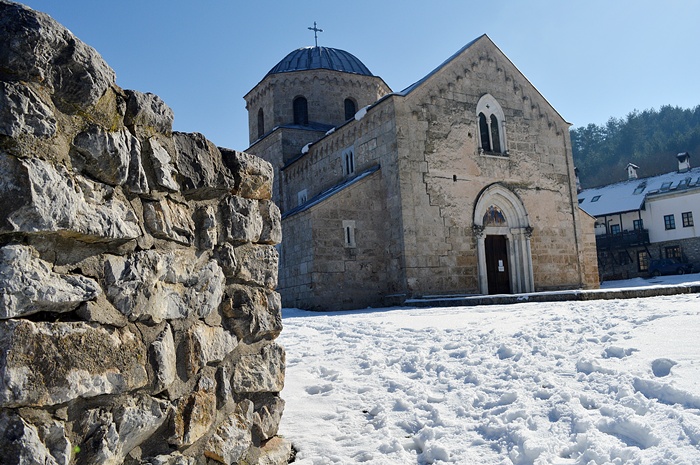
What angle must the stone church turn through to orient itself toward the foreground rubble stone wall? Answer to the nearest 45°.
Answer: approximately 45° to its right

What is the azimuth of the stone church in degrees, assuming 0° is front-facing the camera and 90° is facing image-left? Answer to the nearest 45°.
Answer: approximately 315°
